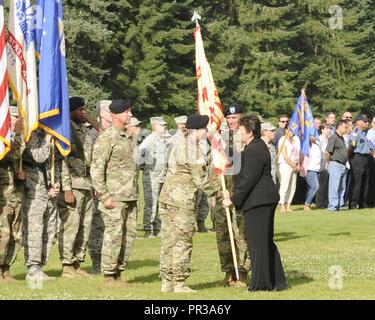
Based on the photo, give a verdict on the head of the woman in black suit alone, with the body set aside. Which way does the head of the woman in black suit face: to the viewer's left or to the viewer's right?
to the viewer's left

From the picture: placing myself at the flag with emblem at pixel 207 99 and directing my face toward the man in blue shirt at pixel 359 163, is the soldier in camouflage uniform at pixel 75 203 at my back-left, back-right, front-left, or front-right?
back-left

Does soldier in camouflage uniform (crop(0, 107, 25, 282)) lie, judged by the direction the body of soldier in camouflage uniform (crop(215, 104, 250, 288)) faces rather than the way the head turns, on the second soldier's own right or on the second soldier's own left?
on the second soldier's own right

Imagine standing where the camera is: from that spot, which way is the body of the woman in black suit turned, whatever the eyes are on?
to the viewer's left

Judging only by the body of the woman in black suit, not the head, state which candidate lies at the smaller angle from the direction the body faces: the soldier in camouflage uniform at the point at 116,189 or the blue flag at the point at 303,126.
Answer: the soldier in camouflage uniform

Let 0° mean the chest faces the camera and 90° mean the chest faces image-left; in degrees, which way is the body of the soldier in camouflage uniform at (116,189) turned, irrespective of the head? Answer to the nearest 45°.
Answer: approximately 315°

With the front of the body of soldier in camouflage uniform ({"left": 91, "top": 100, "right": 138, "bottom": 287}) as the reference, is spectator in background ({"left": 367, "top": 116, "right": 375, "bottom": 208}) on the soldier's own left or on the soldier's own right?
on the soldier's own left

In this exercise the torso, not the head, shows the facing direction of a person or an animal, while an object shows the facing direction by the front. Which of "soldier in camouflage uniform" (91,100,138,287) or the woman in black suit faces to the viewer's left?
the woman in black suit

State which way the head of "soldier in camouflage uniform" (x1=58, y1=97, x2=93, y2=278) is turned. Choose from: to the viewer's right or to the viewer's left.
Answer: to the viewer's right
